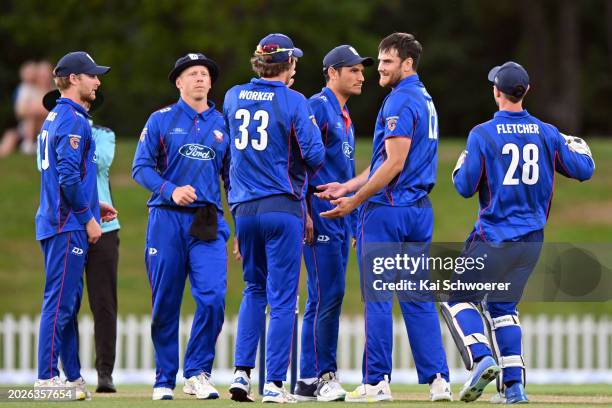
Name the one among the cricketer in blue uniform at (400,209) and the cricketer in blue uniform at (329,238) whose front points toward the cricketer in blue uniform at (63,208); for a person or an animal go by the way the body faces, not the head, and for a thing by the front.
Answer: the cricketer in blue uniform at (400,209)

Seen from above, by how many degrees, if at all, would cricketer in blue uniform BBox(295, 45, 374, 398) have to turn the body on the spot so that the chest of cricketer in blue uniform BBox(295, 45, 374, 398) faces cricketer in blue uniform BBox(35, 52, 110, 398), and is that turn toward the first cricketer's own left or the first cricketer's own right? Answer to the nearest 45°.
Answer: approximately 135° to the first cricketer's own right

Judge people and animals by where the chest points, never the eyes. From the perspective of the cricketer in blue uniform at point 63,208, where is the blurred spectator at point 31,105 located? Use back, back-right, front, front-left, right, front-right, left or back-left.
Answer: left

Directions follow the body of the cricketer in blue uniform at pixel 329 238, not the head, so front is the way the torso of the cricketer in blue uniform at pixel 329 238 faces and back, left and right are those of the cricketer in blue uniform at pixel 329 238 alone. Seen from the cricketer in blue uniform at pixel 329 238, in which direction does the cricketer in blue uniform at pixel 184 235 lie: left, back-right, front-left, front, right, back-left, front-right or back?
back-right

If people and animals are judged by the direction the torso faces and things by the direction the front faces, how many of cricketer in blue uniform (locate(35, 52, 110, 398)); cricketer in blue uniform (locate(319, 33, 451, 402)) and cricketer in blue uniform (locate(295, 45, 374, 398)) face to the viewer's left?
1

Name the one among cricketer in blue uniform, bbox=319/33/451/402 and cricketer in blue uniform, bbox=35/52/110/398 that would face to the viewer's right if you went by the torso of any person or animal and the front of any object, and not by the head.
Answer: cricketer in blue uniform, bbox=35/52/110/398

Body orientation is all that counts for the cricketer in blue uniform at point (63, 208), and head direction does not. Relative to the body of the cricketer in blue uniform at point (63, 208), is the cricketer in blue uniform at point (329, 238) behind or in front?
in front

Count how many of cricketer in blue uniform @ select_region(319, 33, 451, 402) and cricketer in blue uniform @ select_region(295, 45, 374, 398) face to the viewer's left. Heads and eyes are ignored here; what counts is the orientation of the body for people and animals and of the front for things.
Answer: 1

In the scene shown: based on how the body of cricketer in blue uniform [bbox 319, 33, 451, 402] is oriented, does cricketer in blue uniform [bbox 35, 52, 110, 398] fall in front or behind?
in front

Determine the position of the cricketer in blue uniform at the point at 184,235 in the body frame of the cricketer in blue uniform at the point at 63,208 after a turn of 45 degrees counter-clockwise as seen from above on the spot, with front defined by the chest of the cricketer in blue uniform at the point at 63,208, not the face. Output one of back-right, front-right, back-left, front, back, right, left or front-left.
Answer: front-right

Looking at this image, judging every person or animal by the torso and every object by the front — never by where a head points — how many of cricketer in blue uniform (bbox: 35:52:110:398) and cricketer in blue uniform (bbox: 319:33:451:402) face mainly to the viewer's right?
1

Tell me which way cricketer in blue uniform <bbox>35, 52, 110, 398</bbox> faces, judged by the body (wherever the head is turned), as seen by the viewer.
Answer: to the viewer's right

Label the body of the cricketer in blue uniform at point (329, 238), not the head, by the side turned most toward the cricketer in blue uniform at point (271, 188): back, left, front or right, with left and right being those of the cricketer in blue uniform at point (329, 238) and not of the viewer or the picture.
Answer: right

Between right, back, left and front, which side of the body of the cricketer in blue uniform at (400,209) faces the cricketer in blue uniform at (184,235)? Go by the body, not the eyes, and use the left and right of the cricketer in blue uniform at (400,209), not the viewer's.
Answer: front

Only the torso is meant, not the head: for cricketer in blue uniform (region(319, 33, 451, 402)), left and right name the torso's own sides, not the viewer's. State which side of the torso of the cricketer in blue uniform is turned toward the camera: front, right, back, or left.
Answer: left

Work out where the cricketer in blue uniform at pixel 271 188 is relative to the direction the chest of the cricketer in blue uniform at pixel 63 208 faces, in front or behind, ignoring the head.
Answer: in front

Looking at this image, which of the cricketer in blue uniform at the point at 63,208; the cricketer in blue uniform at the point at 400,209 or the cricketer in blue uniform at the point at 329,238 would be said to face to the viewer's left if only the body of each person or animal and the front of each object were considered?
the cricketer in blue uniform at the point at 400,209
